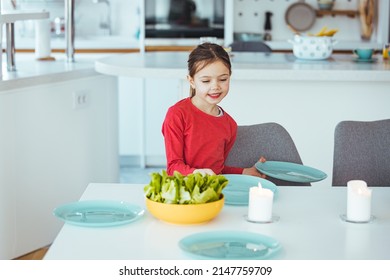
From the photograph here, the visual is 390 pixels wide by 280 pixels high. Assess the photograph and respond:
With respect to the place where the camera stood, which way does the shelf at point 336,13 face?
facing the viewer

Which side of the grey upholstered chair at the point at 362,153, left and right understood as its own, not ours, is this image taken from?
front

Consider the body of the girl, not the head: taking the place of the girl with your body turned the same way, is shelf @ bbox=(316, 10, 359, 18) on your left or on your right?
on your left

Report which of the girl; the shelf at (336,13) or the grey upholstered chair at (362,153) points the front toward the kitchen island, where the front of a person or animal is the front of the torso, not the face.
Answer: the shelf

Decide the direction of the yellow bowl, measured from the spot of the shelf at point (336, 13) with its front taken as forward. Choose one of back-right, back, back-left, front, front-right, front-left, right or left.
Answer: front

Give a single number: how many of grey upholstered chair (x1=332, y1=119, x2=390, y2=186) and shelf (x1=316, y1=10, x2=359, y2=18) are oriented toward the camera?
2

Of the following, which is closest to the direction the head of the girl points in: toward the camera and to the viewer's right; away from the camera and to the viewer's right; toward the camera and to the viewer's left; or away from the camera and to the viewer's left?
toward the camera and to the viewer's right

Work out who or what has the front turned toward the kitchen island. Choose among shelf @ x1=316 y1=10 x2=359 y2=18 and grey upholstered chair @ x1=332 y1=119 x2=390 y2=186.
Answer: the shelf

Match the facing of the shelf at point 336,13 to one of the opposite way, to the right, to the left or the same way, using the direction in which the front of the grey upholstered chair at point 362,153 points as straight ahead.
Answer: the same way

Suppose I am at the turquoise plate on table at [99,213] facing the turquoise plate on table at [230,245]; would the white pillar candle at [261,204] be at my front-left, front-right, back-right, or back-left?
front-left

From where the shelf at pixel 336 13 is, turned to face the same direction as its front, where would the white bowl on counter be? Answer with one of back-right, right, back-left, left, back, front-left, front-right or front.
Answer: front

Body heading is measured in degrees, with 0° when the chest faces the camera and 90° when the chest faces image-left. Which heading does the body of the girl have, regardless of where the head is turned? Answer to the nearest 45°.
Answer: approximately 315°

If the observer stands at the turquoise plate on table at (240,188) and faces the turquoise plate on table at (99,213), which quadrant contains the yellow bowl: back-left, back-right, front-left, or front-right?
front-left

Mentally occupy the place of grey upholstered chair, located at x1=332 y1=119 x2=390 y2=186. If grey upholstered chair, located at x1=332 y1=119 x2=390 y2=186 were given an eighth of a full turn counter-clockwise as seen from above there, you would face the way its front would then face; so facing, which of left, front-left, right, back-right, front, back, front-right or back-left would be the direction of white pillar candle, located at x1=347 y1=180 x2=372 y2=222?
front-right

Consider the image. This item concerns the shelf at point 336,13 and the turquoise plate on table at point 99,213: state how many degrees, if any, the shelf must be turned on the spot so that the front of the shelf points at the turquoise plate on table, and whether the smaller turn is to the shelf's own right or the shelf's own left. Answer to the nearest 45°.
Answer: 0° — it already faces it

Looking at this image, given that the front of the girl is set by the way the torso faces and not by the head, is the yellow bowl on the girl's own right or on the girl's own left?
on the girl's own right

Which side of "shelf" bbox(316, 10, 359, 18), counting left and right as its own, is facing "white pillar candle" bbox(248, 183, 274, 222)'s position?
front
